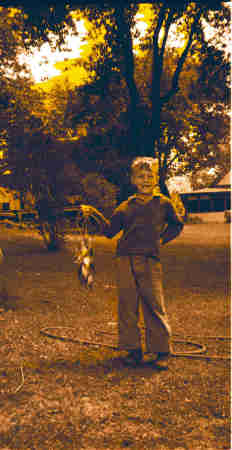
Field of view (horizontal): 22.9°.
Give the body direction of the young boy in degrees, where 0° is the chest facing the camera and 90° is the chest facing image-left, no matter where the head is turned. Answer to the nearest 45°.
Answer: approximately 0°

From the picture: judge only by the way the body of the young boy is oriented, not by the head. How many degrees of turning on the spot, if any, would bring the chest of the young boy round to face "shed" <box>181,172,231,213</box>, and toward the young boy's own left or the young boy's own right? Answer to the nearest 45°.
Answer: approximately 180°

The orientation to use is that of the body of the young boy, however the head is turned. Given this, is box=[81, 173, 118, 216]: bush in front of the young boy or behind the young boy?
behind
